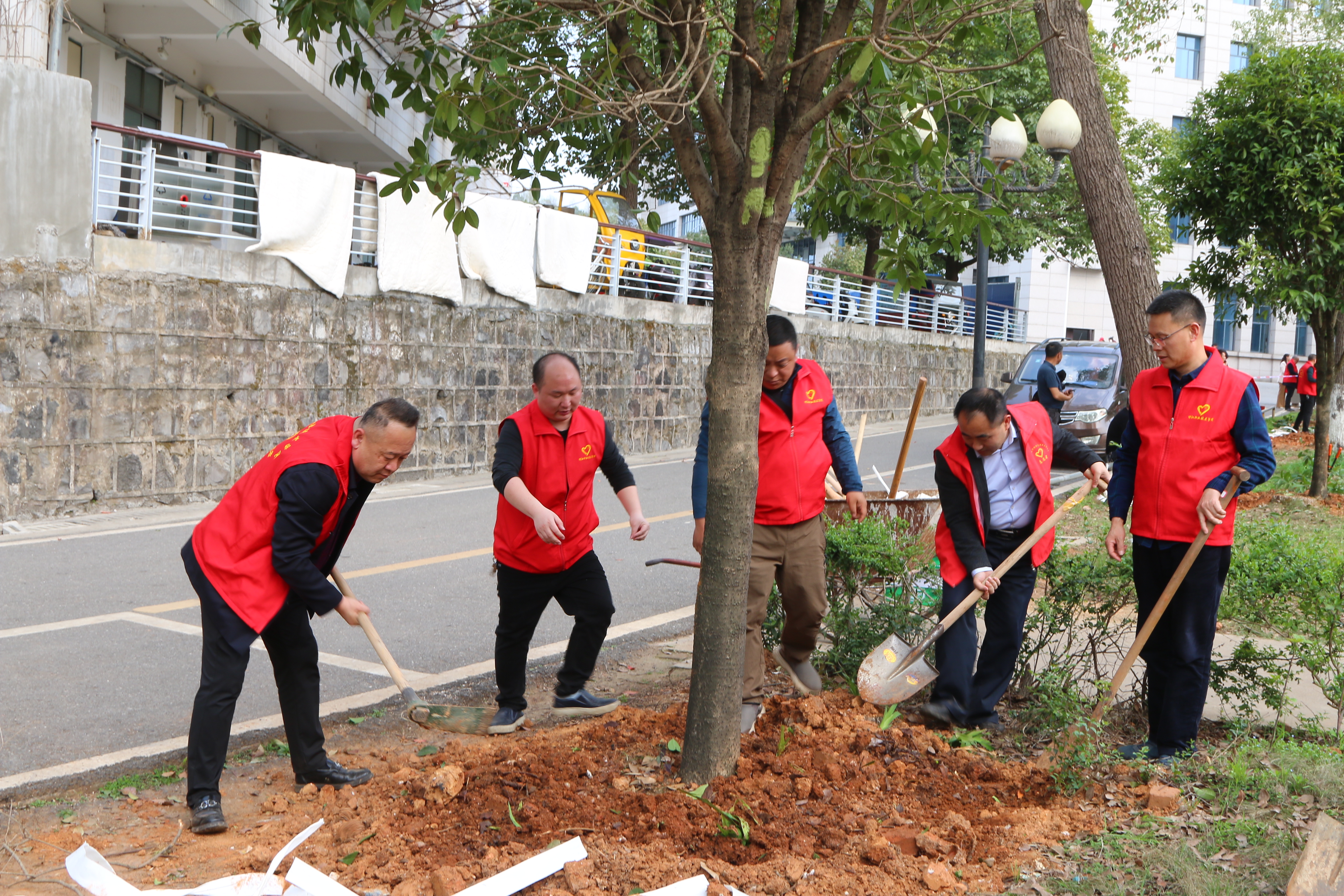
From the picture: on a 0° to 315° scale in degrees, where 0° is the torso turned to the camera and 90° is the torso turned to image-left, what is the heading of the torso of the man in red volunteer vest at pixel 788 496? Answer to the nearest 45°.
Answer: approximately 0°

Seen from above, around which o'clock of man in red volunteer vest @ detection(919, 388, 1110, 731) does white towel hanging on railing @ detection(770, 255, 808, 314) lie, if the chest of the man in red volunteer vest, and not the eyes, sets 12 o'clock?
The white towel hanging on railing is roughly at 4 o'clock from the man in red volunteer vest.

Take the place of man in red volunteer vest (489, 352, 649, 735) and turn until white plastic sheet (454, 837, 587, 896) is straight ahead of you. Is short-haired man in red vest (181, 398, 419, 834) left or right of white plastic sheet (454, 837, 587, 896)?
right

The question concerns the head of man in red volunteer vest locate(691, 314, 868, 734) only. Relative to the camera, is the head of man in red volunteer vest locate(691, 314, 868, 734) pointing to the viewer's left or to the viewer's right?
to the viewer's left

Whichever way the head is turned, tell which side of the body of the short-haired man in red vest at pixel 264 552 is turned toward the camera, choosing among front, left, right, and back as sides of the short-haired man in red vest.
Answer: right

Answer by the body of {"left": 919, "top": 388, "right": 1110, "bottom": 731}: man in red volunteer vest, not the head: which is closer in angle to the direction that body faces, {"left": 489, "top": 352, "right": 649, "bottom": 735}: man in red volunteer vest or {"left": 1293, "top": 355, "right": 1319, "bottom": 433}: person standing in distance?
the man in red volunteer vest

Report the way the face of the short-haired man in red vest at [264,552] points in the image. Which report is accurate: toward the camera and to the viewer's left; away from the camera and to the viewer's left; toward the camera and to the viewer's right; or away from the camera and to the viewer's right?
toward the camera and to the viewer's right
